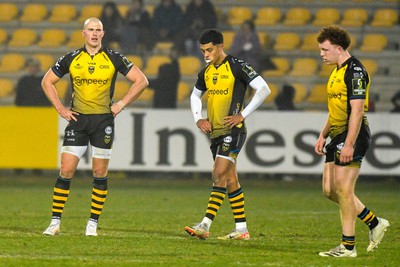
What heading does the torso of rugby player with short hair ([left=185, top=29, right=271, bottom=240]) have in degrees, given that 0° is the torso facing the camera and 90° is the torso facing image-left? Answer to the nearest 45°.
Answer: approximately 45°

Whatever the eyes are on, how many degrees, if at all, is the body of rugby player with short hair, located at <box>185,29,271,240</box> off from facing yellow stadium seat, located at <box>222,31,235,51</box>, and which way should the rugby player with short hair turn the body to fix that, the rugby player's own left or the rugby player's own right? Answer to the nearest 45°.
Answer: approximately 135° to the rugby player's own right

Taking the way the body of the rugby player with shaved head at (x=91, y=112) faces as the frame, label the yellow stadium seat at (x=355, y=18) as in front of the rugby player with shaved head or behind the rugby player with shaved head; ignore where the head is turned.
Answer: behind

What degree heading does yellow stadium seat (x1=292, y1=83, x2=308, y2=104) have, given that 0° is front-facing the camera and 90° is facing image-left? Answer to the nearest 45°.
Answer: approximately 0°

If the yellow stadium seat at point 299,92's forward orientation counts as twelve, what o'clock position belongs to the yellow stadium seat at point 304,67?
the yellow stadium seat at point 304,67 is roughly at 6 o'clock from the yellow stadium seat at point 299,92.

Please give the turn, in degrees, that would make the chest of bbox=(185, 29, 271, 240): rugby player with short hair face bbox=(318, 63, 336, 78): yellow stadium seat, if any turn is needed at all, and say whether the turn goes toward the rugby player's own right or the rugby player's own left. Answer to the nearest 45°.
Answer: approximately 135° to the rugby player's own right

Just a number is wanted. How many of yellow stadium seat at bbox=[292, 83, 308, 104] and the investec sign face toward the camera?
2

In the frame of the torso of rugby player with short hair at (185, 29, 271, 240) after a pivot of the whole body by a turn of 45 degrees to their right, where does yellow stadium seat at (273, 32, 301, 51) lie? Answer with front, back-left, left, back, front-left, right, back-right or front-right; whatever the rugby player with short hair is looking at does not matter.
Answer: right

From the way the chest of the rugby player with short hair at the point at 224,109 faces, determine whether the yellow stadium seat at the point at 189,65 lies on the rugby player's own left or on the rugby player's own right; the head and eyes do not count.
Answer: on the rugby player's own right
